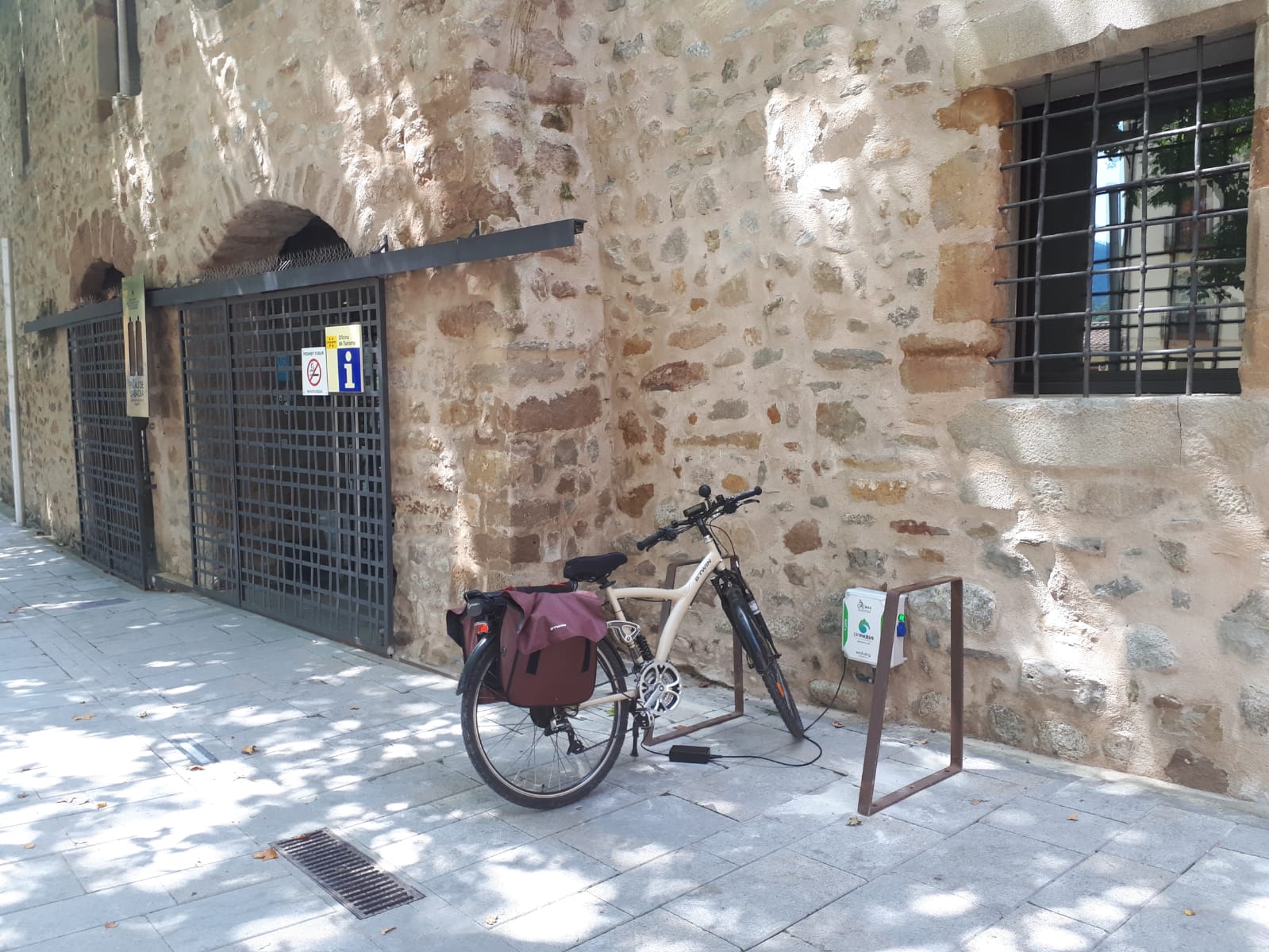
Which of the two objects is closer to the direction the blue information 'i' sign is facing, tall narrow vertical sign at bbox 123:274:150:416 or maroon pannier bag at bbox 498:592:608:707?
the maroon pannier bag

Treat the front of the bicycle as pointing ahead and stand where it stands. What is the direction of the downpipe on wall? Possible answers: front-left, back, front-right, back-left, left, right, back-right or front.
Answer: left

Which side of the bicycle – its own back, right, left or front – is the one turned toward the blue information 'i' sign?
left

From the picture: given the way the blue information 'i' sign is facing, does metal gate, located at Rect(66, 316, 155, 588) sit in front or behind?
behind

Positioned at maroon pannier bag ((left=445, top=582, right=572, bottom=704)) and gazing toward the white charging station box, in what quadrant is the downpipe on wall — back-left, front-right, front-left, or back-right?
back-left

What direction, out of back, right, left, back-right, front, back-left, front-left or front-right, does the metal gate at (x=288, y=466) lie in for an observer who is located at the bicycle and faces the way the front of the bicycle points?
left

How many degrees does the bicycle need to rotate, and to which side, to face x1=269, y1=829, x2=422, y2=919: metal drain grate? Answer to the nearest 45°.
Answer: approximately 180°

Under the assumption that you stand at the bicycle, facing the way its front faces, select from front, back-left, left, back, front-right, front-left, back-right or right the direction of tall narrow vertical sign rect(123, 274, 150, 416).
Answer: left

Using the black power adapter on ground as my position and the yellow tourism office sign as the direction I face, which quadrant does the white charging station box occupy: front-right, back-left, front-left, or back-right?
back-right

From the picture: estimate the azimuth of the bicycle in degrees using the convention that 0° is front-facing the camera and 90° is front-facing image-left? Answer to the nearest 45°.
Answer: approximately 225°

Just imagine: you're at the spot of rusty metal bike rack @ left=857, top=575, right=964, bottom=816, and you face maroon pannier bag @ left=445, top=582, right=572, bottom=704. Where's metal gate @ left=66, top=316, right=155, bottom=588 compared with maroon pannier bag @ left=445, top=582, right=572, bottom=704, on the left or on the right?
right

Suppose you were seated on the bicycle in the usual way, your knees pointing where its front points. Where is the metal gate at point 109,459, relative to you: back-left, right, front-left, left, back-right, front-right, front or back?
left
